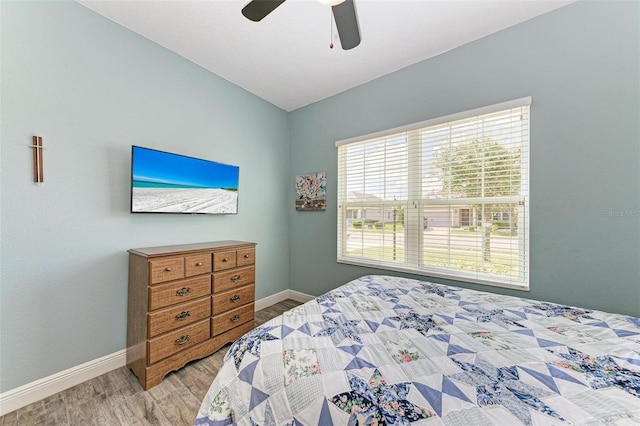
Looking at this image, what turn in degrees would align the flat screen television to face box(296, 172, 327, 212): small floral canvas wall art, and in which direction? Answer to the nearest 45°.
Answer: approximately 45° to its left

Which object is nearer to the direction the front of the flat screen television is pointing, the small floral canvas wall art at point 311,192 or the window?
the window

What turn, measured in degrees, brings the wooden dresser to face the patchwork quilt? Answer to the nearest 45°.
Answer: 0° — it already faces it

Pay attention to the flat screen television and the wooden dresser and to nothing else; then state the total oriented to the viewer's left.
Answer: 0

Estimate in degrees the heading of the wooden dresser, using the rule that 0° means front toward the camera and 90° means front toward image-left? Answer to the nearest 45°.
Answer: approximately 315°

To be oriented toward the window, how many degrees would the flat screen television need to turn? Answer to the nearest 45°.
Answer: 0° — it already faces it

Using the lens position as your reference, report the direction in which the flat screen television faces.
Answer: facing the viewer and to the right of the viewer

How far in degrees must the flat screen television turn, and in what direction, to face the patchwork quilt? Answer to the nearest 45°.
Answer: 0° — it already faces it
